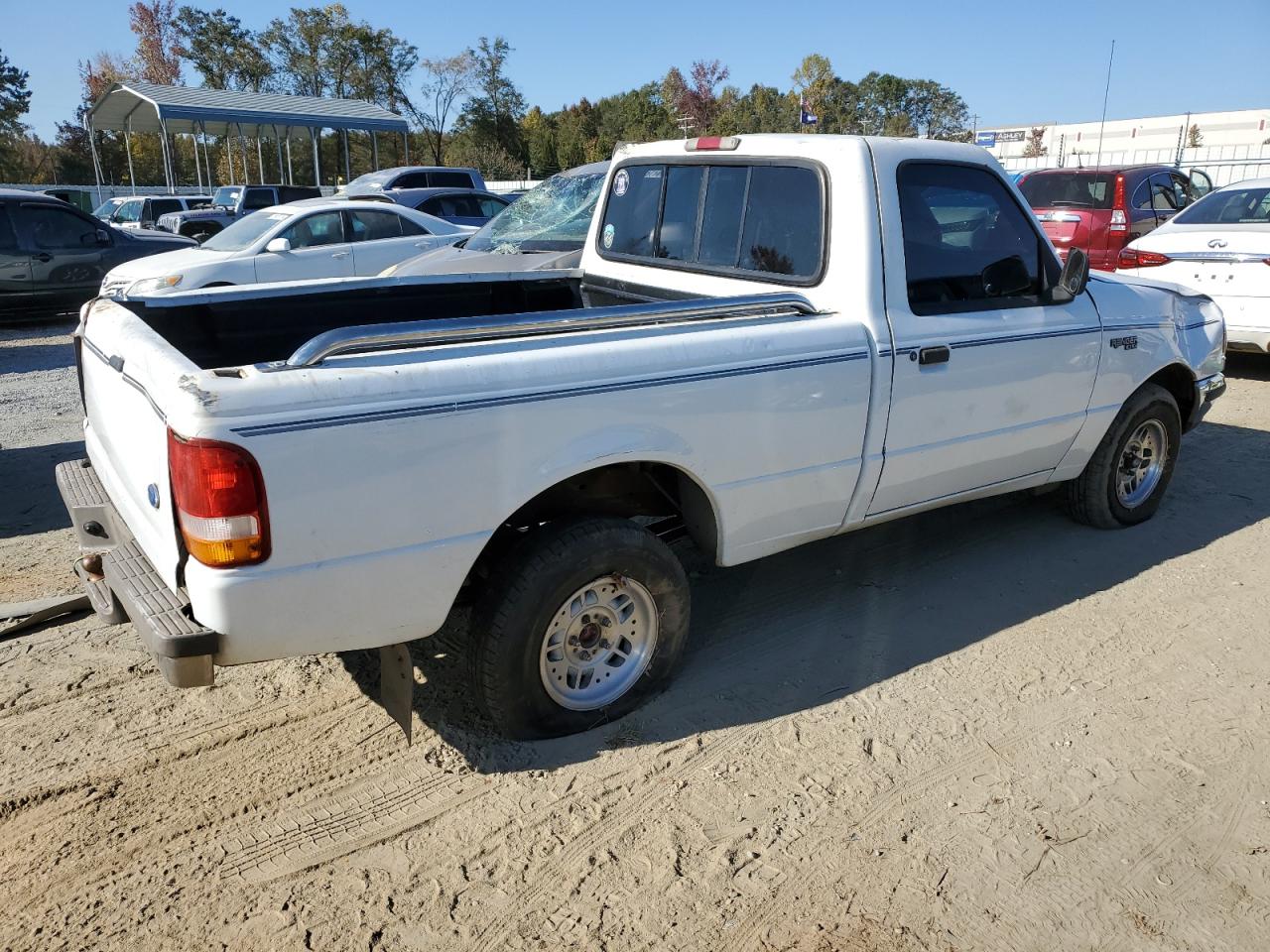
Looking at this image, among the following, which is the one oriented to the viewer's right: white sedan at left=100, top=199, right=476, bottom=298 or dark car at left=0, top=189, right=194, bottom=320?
the dark car

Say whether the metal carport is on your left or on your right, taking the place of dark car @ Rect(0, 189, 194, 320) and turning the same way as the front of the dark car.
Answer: on your left

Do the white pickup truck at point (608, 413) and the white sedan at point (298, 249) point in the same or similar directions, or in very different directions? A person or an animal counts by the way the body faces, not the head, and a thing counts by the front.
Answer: very different directions

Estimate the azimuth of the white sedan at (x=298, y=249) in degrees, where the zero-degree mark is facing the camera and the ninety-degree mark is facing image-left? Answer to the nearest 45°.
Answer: approximately 45°

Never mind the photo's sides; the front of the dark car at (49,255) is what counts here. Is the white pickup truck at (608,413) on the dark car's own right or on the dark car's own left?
on the dark car's own right

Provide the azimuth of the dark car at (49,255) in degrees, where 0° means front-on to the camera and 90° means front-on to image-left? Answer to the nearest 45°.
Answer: approximately 270°

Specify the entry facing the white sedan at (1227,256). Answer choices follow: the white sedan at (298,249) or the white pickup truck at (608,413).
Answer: the white pickup truck

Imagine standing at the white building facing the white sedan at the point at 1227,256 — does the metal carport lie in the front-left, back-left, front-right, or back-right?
front-right

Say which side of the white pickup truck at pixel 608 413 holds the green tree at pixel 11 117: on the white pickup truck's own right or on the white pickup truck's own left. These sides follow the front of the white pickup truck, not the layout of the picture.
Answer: on the white pickup truck's own left

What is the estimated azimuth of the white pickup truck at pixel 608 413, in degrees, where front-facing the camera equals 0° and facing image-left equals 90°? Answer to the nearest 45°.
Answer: approximately 225°

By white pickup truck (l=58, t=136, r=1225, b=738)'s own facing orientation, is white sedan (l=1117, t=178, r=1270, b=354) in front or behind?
in front

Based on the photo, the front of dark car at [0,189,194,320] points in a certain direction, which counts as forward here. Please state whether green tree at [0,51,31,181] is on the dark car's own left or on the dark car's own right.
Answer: on the dark car's own left

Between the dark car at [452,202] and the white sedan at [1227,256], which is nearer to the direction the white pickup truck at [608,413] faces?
the white sedan
